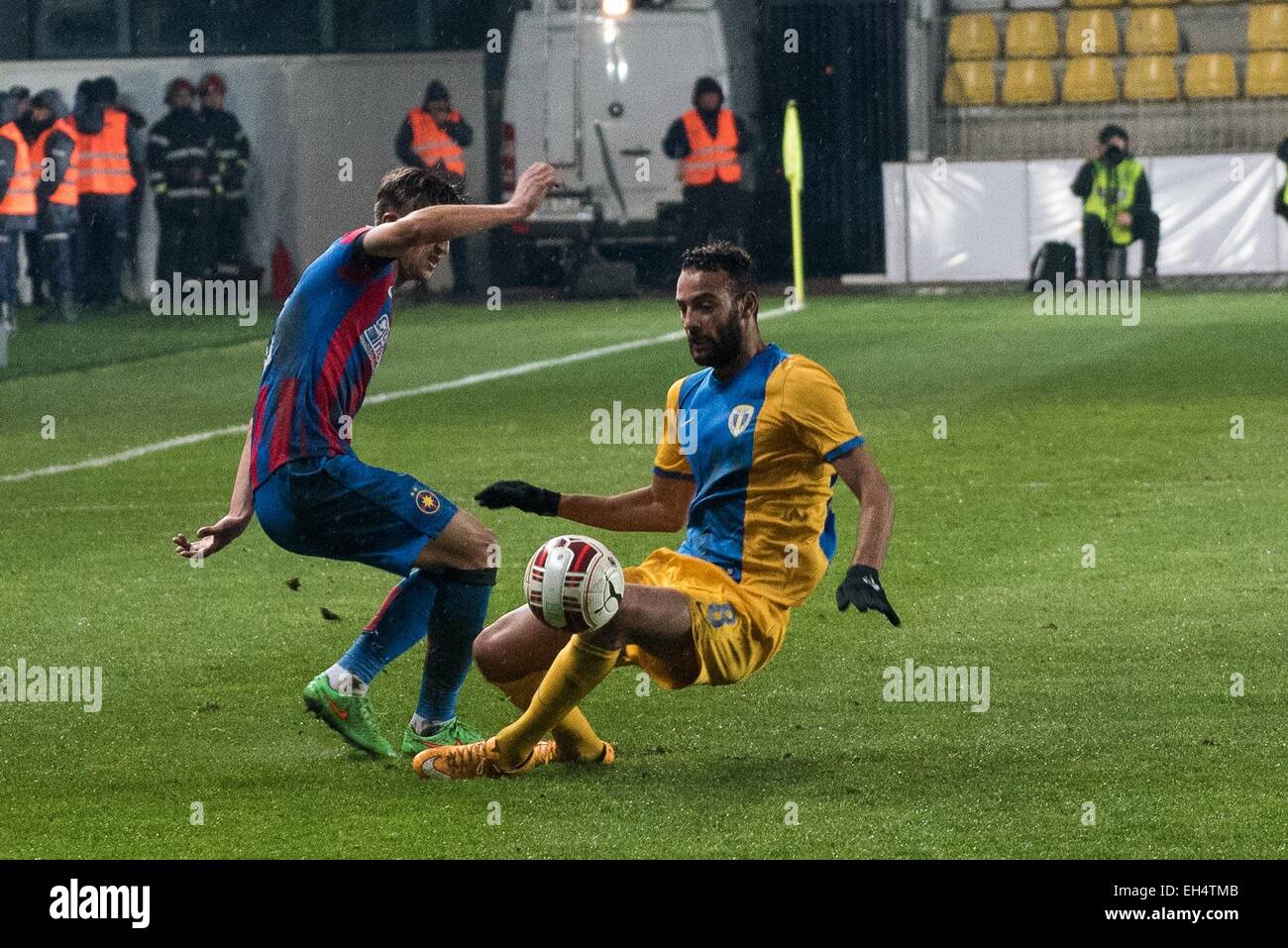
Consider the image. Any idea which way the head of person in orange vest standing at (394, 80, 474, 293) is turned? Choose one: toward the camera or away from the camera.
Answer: toward the camera

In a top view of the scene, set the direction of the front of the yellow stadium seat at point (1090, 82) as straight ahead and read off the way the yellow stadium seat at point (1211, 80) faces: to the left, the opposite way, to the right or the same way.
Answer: the same way

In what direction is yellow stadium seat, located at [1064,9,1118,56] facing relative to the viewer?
toward the camera

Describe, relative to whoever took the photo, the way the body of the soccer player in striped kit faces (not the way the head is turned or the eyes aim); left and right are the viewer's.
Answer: facing to the right of the viewer

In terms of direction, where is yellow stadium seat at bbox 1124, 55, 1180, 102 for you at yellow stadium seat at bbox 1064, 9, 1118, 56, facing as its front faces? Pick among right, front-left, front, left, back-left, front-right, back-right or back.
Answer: front-left

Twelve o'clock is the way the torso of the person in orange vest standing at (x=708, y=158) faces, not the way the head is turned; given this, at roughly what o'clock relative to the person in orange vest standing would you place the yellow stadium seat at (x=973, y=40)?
The yellow stadium seat is roughly at 7 o'clock from the person in orange vest standing.

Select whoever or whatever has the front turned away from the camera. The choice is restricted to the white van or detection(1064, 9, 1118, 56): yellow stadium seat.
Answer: the white van

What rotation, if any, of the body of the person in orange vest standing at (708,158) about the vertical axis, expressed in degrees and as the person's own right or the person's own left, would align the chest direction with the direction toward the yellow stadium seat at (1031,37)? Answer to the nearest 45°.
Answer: approximately 135° to the person's own left

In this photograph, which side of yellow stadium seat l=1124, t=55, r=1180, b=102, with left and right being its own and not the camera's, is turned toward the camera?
front

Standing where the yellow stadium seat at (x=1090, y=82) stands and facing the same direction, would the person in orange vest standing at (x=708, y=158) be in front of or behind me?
in front

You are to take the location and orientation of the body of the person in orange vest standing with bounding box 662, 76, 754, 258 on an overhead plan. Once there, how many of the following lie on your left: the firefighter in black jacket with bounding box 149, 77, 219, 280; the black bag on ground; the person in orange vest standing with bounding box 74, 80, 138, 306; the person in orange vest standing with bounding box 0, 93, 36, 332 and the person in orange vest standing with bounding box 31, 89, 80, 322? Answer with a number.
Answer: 1

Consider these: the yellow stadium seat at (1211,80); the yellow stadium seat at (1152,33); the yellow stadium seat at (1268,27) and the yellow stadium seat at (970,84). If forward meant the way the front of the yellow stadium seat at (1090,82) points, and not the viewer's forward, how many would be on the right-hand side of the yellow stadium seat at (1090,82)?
1

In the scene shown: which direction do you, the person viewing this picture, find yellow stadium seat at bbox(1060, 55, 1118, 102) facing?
facing the viewer

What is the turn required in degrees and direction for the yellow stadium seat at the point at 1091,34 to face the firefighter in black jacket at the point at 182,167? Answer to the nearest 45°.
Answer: approximately 45° to its right

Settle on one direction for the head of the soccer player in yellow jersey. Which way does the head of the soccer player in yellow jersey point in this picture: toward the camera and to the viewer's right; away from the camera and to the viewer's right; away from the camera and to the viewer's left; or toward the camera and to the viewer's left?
toward the camera and to the viewer's left

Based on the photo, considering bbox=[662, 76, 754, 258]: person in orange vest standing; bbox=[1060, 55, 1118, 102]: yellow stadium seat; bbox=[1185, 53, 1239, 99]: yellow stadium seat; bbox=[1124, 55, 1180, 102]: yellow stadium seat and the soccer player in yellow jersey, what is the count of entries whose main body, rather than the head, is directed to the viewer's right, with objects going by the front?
0

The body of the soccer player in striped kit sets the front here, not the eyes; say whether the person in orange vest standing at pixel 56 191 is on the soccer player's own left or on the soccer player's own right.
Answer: on the soccer player's own left
